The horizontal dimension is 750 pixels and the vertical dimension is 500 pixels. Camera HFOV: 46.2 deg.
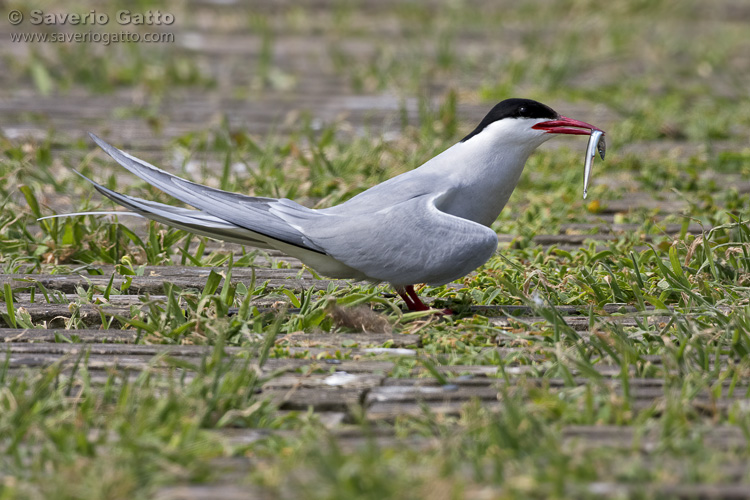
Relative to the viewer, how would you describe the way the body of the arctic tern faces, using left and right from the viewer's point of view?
facing to the right of the viewer
